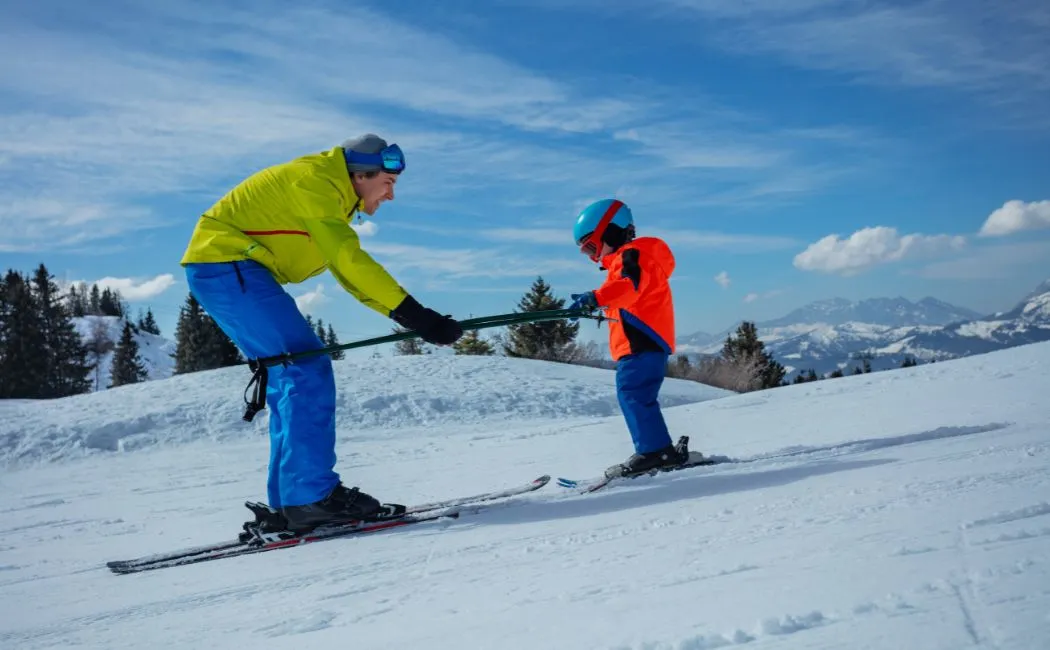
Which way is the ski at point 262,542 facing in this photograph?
to the viewer's right

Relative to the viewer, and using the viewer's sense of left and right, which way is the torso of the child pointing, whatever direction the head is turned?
facing to the left of the viewer

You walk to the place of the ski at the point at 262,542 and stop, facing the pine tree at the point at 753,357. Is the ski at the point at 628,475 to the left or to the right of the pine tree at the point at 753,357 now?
right

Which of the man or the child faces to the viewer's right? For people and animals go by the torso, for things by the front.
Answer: the man

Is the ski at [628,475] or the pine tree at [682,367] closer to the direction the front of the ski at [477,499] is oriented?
the ski

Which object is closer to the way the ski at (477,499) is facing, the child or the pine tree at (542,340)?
the child

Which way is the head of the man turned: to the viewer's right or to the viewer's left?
to the viewer's right

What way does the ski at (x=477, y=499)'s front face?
to the viewer's right

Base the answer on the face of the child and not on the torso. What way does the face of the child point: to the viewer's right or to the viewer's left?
to the viewer's left

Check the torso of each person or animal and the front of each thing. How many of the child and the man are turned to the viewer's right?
1

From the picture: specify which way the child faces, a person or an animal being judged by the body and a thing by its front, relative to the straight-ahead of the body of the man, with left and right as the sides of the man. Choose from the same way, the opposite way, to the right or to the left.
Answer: the opposite way

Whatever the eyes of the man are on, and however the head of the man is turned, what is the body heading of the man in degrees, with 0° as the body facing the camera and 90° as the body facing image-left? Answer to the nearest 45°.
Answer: approximately 270°
